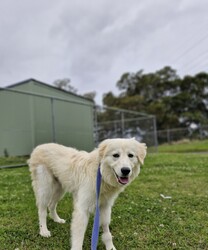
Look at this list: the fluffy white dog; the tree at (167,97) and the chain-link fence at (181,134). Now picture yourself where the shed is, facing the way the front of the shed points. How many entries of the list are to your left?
2

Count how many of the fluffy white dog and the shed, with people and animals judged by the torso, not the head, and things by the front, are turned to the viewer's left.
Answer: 0

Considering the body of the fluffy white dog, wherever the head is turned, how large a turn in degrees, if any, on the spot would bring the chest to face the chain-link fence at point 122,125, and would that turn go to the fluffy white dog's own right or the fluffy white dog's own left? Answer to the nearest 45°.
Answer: approximately 135° to the fluffy white dog's own left

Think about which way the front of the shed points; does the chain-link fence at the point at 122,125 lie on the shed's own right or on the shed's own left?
on the shed's own left

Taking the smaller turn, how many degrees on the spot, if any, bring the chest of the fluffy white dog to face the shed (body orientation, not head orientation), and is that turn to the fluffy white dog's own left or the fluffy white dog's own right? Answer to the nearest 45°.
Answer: approximately 135° to the fluffy white dog's own left

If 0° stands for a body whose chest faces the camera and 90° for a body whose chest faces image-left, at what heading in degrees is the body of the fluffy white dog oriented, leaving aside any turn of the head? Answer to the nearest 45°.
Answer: approximately 315°

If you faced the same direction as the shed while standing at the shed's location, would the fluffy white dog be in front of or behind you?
in front

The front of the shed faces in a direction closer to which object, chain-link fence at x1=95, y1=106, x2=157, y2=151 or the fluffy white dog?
the fluffy white dog

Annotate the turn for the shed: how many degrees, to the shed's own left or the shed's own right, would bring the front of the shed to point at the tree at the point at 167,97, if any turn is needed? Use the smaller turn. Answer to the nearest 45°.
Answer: approximately 90° to the shed's own left
